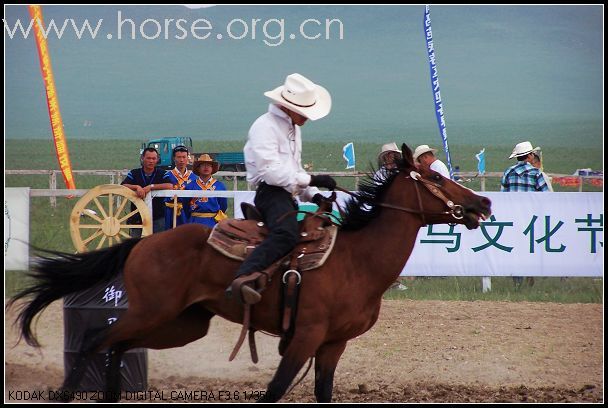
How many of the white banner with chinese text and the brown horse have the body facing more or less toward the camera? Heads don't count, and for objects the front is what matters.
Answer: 1

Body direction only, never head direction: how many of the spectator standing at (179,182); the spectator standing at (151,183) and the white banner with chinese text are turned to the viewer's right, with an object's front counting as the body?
0

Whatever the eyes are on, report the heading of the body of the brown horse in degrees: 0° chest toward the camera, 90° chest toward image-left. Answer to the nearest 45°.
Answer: approximately 270°

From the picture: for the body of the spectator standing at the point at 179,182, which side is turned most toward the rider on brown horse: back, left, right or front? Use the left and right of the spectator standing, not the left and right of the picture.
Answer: front

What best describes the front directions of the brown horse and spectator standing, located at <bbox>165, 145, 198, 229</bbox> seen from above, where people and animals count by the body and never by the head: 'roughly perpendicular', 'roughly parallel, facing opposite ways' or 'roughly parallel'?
roughly perpendicular

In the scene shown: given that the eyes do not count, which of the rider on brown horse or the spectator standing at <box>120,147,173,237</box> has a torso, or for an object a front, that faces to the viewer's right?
the rider on brown horse

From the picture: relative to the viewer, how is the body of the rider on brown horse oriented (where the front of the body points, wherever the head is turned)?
to the viewer's right

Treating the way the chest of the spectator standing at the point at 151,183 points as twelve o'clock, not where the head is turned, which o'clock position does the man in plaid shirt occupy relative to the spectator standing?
The man in plaid shirt is roughly at 9 o'clock from the spectator standing.

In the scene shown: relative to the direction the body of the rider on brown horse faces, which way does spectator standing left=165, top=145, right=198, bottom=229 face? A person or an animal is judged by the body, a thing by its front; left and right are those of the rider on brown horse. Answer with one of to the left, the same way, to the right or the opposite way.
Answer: to the right

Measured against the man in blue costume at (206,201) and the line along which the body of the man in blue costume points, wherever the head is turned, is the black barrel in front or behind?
in front

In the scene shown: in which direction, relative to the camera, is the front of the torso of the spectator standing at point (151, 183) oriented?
toward the camera

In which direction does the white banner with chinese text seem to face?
toward the camera

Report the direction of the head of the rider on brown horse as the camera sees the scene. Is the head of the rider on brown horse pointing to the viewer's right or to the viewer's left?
to the viewer's right

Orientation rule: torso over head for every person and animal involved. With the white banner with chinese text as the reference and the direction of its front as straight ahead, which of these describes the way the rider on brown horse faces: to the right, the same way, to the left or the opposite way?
to the left
